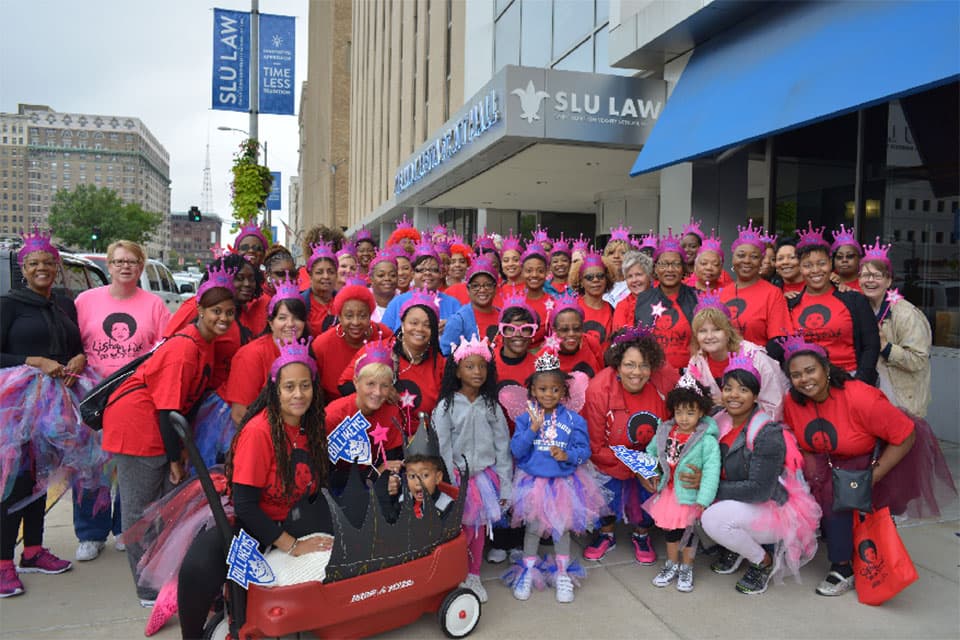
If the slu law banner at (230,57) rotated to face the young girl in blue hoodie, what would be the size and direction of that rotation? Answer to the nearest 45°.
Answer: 0° — it already faces them

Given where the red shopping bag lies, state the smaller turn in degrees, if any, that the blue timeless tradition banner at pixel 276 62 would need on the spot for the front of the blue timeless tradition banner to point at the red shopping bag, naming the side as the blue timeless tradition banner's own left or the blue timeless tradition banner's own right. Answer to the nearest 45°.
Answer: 0° — it already faces it

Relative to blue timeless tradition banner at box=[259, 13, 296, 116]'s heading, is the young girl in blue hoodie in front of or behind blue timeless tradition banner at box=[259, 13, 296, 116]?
in front

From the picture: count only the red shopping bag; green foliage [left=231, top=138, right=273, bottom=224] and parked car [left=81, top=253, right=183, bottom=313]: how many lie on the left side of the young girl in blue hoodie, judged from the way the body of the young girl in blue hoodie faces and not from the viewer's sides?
1

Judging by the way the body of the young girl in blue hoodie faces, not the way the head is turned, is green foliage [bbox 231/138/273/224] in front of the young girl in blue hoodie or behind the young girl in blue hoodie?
behind

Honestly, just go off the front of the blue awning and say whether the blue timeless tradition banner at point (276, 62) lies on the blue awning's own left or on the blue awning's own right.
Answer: on the blue awning's own right

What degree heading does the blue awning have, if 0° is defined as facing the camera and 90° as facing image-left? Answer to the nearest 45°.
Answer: approximately 45°

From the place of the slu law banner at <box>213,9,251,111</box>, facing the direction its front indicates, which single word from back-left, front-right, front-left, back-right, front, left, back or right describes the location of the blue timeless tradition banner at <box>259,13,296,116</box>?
back-left

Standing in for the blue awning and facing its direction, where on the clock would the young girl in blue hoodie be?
The young girl in blue hoodie is roughly at 11 o'clock from the blue awning.
